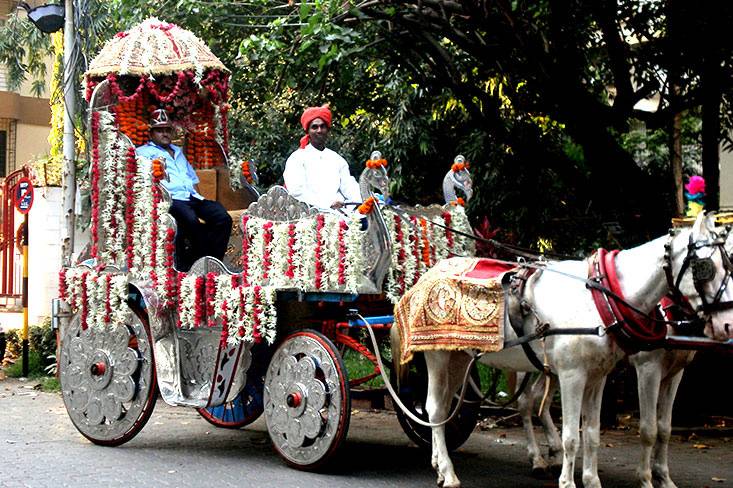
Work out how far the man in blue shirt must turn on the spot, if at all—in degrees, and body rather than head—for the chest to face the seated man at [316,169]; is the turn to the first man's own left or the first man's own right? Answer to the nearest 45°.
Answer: approximately 45° to the first man's own left

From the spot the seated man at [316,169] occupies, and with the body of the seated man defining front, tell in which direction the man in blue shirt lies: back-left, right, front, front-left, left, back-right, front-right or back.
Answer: back-right

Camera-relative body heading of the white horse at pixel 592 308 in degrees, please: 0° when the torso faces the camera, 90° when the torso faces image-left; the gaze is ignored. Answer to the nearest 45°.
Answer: approximately 270°

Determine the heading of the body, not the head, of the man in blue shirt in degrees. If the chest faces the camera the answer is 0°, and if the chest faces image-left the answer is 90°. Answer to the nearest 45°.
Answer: approximately 315°
